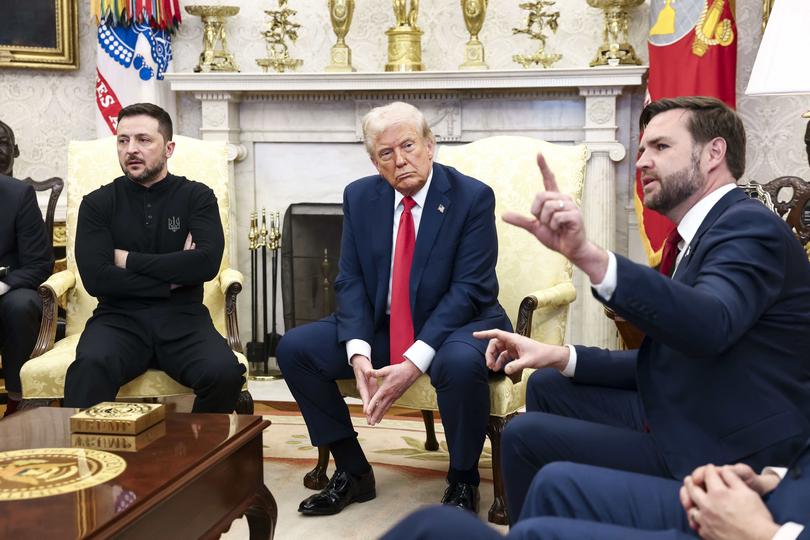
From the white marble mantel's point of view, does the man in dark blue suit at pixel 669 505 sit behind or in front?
in front

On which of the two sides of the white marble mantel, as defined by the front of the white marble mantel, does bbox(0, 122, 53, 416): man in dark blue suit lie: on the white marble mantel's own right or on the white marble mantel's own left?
on the white marble mantel's own right

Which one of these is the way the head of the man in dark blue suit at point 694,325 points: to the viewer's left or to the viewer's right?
to the viewer's left

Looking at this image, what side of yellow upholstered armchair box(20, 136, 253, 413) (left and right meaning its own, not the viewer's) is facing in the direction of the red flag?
left

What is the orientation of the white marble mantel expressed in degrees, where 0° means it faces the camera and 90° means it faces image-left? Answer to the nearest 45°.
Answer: approximately 0°

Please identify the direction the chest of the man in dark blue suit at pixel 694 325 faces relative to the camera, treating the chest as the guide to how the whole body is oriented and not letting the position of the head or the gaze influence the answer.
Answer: to the viewer's left

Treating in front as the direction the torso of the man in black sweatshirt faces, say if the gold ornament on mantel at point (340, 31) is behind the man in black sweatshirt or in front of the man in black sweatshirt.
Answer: behind

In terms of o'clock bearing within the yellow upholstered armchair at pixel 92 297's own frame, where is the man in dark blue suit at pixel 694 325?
The man in dark blue suit is roughly at 11 o'clock from the yellow upholstered armchair.

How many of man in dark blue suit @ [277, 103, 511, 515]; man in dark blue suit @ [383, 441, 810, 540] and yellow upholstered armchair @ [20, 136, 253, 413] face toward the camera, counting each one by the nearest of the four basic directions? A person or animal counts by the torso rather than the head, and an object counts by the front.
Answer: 2

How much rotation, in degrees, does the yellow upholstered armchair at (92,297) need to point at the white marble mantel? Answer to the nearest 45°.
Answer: approximately 135° to its left

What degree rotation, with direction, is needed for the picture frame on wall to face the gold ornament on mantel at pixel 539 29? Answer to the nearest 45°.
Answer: approximately 45° to its left

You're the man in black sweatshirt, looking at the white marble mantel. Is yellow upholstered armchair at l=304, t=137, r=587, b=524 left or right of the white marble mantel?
right
